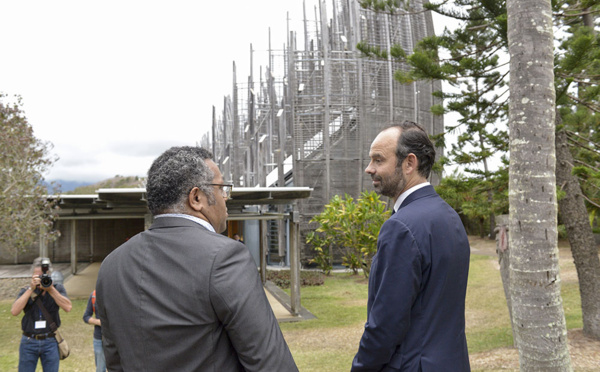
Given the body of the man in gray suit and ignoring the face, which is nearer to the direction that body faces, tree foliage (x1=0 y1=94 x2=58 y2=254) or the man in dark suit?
the man in dark suit

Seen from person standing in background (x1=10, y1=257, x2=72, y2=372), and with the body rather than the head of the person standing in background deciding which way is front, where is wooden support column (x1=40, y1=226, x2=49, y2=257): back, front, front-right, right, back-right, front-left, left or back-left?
back

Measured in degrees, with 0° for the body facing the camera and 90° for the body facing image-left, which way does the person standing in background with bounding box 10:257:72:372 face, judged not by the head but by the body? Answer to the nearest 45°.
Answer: approximately 0°

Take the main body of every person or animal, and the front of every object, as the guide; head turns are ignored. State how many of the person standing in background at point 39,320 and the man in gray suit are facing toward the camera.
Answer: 1

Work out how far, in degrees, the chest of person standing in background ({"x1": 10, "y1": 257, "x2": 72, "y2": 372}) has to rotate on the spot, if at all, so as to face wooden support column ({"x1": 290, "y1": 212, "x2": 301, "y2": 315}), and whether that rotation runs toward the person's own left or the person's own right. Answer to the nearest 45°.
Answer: approximately 135° to the person's own left

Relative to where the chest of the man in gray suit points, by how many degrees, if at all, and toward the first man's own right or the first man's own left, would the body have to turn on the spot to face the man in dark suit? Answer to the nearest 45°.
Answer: approximately 45° to the first man's own right

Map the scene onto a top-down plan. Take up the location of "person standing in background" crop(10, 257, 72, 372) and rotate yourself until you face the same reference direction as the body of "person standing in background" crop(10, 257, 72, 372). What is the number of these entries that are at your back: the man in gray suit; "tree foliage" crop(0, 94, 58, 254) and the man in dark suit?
1

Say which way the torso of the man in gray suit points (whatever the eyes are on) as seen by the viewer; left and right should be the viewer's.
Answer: facing away from the viewer and to the right of the viewer

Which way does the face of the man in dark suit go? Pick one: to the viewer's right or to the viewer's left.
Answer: to the viewer's left

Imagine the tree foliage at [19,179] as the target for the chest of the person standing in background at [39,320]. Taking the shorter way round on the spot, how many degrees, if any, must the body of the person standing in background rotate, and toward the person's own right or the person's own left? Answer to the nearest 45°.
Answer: approximately 180°

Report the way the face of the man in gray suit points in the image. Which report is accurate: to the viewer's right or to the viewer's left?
to the viewer's right

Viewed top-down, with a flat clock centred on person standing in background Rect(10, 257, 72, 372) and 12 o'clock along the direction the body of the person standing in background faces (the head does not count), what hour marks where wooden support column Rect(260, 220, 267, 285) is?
The wooden support column is roughly at 7 o'clock from the person standing in background.

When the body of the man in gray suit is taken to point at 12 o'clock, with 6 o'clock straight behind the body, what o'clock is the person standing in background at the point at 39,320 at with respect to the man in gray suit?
The person standing in background is roughly at 10 o'clock from the man in gray suit.

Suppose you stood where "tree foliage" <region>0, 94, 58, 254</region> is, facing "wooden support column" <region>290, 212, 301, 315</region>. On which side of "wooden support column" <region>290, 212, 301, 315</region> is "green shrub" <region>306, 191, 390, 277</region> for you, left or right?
left

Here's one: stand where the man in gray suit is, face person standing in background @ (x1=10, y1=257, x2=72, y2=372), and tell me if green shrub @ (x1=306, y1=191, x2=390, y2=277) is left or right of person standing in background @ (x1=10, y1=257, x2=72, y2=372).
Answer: right
